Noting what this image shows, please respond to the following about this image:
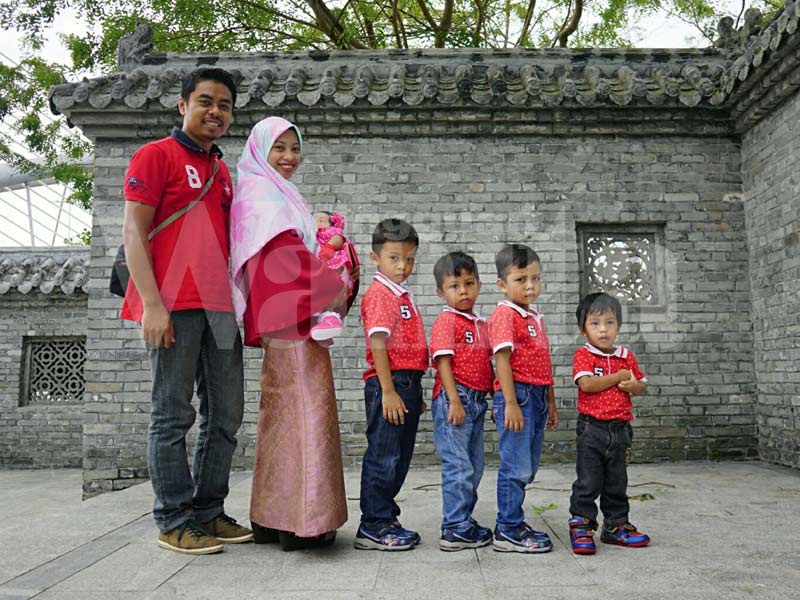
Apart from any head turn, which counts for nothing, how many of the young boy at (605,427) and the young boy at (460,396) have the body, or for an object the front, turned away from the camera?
0

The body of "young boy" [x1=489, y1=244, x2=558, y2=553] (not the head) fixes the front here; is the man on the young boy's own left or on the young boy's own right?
on the young boy's own right

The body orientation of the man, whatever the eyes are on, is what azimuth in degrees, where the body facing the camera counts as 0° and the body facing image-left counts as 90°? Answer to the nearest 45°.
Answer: approximately 315°

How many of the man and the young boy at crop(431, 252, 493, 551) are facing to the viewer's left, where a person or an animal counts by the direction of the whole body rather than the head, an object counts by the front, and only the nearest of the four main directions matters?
0

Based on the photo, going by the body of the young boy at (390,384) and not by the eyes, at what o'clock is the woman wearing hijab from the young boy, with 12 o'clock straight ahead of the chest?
The woman wearing hijab is roughly at 4 o'clock from the young boy.

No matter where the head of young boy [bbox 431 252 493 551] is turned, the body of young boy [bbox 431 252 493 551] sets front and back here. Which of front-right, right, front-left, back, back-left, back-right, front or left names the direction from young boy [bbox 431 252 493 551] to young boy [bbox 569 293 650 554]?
front-left

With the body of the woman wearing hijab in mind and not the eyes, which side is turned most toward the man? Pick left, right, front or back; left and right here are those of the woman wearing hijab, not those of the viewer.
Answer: back

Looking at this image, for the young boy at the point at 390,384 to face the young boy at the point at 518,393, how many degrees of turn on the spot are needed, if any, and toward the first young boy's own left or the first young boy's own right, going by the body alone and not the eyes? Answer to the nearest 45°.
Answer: approximately 45° to the first young boy's own left

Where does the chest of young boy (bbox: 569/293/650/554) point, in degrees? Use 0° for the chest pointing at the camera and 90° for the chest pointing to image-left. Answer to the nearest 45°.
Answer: approximately 315°

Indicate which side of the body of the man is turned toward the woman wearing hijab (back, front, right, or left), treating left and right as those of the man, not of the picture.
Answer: front

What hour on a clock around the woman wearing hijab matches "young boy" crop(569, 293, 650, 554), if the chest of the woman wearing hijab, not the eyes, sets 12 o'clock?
The young boy is roughly at 12 o'clock from the woman wearing hijab.

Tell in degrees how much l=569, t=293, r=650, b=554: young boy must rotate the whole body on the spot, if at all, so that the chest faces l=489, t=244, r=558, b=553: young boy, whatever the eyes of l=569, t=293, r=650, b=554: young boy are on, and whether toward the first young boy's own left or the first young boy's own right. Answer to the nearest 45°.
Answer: approximately 90° to the first young boy's own right

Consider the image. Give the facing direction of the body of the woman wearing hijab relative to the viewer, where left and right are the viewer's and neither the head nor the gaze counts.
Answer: facing to the right of the viewer
